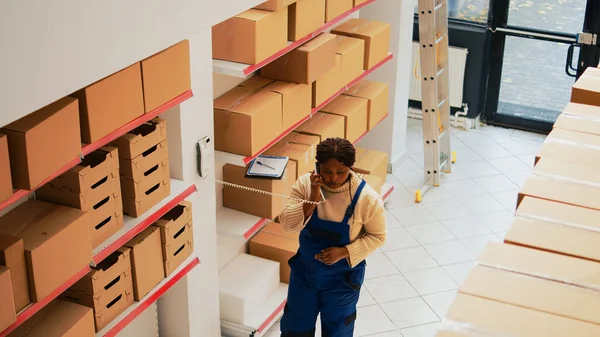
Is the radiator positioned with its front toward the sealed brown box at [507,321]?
yes

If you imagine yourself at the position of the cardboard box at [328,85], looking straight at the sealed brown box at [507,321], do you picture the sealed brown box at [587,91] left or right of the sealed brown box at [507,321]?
left

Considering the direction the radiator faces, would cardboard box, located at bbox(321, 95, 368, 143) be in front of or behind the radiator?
in front

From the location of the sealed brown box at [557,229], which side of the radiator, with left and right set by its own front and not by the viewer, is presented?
front

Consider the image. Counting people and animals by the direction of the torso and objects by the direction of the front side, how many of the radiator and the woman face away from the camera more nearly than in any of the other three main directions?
0

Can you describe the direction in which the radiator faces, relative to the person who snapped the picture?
facing the viewer

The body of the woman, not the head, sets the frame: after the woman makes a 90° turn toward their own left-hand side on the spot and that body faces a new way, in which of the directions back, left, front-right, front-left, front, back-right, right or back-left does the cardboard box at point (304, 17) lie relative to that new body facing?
back-left

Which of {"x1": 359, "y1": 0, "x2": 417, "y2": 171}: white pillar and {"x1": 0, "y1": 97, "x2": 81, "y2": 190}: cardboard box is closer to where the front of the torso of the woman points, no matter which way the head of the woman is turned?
the cardboard box

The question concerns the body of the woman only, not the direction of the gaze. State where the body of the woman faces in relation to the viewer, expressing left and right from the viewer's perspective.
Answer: facing the viewer and to the left of the viewer

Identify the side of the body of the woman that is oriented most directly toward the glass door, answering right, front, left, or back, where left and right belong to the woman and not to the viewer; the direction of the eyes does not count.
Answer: back

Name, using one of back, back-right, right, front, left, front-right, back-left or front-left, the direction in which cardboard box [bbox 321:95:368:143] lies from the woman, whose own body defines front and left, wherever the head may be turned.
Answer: back-right

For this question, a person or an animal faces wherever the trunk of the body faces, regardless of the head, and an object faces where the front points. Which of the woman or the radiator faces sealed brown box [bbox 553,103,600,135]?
the radiator

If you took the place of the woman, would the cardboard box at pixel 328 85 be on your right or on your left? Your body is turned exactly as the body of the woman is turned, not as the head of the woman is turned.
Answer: on your right

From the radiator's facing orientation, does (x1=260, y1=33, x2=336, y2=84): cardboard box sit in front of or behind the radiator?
in front

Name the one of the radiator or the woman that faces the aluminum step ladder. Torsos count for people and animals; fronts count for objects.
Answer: the radiator
